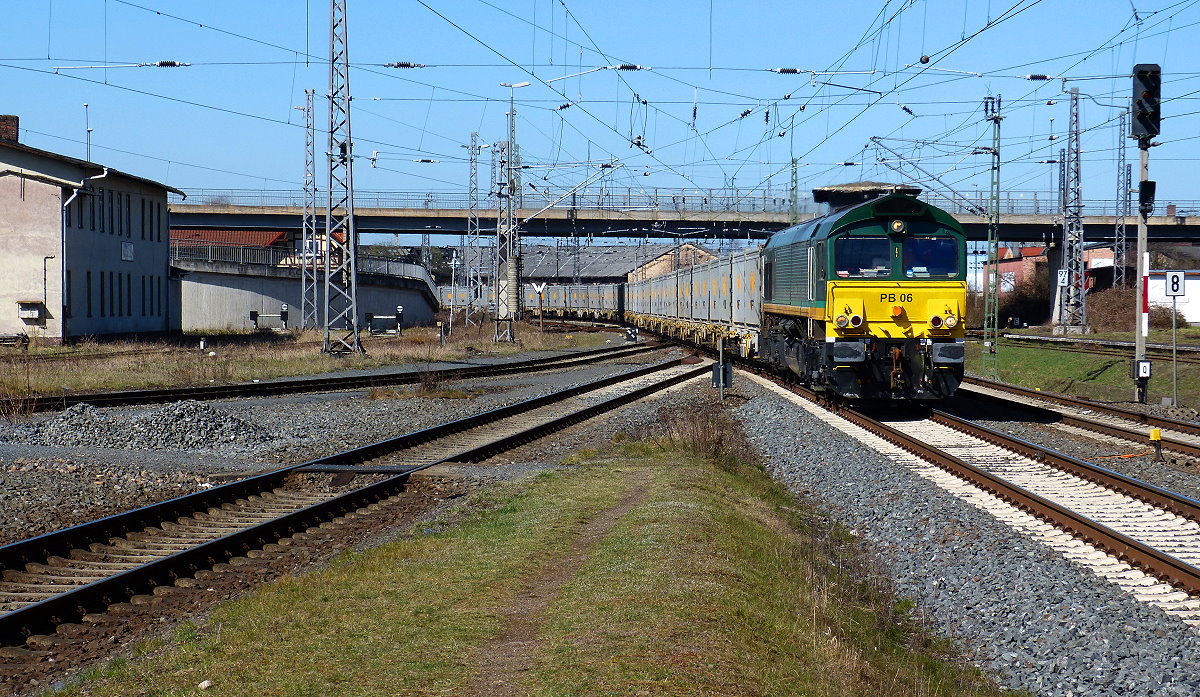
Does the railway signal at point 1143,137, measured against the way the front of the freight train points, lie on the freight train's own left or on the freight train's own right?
on the freight train's own left

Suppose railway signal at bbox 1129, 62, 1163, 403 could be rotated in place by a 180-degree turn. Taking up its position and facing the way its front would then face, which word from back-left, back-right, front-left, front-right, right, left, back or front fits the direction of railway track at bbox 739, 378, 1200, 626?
back

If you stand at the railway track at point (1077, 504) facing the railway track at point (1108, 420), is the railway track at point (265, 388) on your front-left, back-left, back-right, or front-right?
front-left

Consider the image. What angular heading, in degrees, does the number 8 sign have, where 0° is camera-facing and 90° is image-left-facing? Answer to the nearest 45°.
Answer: approximately 0°

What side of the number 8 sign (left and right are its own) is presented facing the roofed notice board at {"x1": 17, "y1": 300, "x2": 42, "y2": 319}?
right

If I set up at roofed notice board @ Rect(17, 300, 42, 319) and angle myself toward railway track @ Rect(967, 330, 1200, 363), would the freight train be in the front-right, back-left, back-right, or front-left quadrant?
front-right

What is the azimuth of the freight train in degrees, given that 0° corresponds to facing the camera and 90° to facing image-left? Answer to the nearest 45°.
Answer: approximately 315°

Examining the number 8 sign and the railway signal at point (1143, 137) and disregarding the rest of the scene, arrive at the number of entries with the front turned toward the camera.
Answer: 2

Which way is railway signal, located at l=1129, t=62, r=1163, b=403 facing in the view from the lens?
facing the viewer

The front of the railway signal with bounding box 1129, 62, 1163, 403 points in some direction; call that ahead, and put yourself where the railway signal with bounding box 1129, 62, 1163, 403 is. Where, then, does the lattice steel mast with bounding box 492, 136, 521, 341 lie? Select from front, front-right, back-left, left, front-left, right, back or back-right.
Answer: back-right

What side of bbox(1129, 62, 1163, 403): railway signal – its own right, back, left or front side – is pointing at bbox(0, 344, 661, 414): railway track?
right
